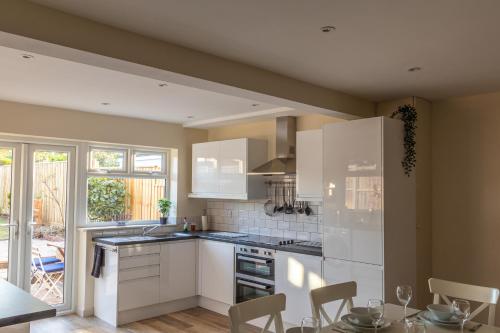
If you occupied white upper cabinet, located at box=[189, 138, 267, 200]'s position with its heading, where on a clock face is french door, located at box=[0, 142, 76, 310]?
The french door is roughly at 1 o'clock from the white upper cabinet.

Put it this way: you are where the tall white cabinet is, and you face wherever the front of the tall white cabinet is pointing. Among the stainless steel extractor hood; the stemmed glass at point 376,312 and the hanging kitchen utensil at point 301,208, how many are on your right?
2

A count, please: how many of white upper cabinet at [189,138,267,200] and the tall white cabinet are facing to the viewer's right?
0

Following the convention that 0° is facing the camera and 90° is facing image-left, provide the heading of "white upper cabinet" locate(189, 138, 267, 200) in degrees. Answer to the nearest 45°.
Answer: approximately 45°

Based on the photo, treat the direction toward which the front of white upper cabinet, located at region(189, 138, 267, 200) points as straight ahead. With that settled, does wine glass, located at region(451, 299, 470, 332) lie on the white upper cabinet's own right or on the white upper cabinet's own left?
on the white upper cabinet's own left

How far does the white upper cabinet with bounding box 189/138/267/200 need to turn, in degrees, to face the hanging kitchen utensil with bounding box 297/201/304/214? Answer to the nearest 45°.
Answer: approximately 90° to its left

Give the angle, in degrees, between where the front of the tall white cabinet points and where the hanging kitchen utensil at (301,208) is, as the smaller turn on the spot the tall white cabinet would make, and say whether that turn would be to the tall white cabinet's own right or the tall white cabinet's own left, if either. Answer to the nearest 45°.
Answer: approximately 90° to the tall white cabinet's own right

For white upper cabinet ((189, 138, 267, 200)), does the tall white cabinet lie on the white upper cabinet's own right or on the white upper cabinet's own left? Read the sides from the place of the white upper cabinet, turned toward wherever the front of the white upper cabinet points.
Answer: on the white upper cabinet's own left

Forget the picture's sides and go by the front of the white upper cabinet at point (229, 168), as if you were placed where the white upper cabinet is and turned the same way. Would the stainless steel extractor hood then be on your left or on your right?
on your left

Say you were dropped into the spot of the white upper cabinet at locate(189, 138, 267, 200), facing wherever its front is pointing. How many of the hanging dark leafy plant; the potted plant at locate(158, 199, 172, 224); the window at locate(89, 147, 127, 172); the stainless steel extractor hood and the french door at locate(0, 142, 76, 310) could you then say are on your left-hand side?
2
